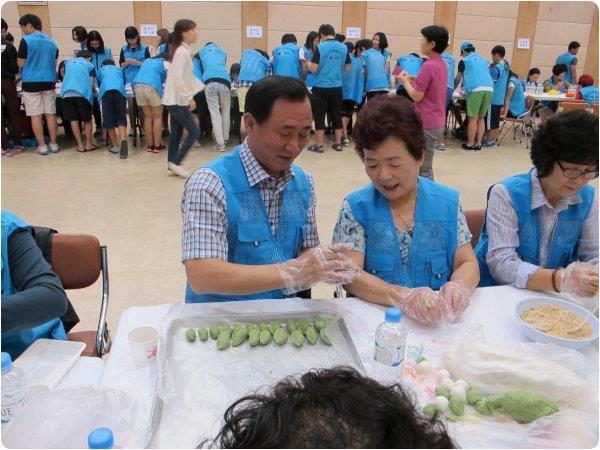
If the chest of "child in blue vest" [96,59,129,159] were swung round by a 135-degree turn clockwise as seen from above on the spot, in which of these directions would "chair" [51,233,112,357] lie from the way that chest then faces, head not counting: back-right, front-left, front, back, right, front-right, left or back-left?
front-right

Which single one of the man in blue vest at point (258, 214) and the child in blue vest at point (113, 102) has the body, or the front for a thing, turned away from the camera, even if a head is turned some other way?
the child in blue vest

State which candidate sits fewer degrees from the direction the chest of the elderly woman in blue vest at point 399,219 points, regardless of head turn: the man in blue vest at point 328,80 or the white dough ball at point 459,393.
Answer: the white dough ball

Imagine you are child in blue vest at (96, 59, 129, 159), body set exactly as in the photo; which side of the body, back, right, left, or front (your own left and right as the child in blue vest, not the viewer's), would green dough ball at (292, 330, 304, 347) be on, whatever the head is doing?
back

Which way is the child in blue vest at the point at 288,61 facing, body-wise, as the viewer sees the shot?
away from the camera

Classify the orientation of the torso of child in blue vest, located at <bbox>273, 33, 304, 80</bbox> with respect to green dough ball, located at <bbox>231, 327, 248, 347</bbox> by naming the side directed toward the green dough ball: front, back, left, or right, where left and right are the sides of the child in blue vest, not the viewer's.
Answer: back

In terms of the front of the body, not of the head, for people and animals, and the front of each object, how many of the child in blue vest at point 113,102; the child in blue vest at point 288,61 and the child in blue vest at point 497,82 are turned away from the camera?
2

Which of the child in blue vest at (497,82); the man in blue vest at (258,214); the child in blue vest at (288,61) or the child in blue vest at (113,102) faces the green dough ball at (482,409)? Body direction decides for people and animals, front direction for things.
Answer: the man in blue vest

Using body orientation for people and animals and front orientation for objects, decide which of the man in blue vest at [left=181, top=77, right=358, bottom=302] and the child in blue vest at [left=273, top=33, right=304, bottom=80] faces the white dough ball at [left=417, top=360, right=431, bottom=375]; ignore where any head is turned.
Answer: the man in blue vest
